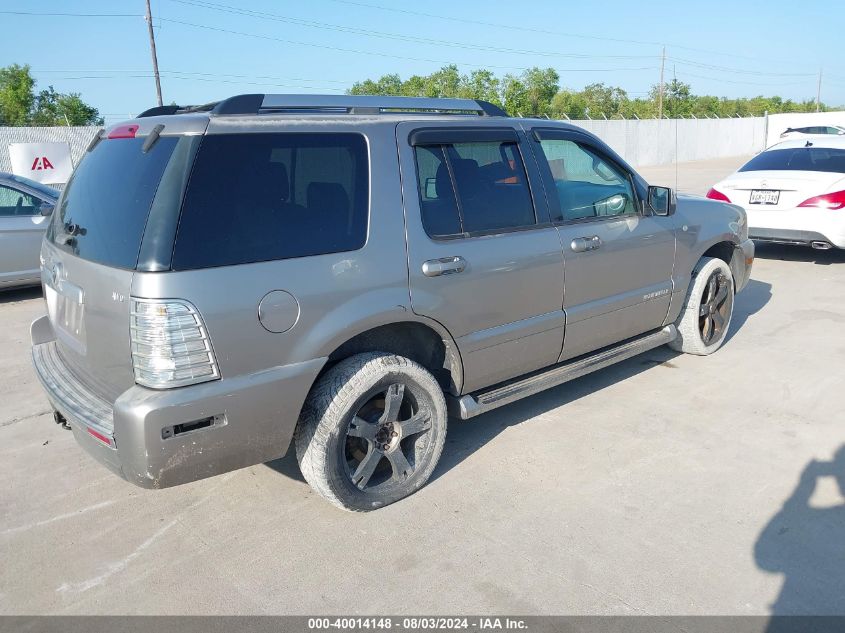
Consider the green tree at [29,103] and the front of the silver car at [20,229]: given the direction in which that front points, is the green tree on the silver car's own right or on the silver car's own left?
on the silver car's own left

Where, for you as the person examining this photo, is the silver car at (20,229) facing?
facing to the right of the viewer

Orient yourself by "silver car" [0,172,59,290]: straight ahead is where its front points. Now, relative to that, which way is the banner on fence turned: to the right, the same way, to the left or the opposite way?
to the right

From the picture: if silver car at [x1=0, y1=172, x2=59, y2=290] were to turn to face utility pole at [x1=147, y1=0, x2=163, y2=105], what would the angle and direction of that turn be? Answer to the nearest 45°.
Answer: approximately 90° to its left

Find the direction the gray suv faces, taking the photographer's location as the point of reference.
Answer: facing away from the viewer and to the right of the viewer

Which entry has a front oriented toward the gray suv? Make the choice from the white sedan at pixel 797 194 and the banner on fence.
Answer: the banner on fence

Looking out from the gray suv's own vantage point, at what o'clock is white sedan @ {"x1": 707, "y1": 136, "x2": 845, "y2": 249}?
The white sedan is roughly at 12 o'clock from the gray suv.

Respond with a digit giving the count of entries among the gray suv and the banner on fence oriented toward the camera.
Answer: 1

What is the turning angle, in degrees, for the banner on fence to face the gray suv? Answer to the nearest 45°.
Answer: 0° — it already faces it

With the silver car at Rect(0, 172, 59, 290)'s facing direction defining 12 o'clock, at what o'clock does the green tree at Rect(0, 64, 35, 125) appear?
The green tree is roughly at 9 o'clock from the silver car.

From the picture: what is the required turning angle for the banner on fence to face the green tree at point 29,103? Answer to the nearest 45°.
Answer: approximately 180°

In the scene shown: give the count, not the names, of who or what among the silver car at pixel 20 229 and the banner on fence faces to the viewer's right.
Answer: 1

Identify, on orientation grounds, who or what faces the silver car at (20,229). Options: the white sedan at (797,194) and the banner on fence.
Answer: the banner on fence
